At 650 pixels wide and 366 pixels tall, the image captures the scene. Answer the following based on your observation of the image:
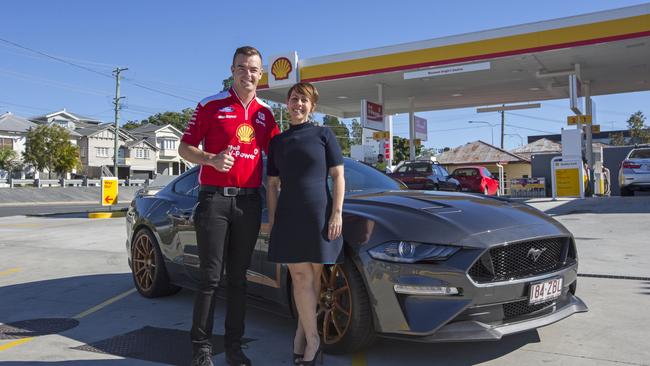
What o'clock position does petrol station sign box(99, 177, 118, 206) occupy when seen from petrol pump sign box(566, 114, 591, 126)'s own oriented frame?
The petrol station sign is roughly at 2 o'clock from the petrol pump sign.

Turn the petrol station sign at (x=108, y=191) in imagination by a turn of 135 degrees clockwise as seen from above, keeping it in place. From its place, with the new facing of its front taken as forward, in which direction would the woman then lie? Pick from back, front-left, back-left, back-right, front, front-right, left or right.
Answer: back-left

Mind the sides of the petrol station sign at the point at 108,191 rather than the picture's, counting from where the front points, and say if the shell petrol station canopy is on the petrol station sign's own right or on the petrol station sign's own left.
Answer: on the petrol station sign's own left

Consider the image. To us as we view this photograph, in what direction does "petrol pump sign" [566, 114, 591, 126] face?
facing the viewer

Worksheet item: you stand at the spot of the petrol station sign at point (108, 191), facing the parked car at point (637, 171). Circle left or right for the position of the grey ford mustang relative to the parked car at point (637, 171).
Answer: right

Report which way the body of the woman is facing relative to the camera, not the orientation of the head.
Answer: toward the camera

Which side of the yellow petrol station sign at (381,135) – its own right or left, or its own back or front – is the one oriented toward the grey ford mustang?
front

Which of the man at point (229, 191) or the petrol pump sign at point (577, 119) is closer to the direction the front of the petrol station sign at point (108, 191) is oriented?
the man

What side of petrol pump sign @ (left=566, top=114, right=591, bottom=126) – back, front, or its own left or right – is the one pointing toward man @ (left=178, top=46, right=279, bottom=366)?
front

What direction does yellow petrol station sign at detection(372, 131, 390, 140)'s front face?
toward the camera

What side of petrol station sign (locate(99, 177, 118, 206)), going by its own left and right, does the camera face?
front

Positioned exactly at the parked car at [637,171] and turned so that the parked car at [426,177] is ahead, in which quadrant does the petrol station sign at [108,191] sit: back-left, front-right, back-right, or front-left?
front-left

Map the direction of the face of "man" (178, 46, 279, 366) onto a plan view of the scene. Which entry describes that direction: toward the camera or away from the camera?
toward the camera

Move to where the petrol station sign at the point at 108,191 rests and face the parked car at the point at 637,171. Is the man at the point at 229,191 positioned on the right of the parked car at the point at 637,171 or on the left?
right
